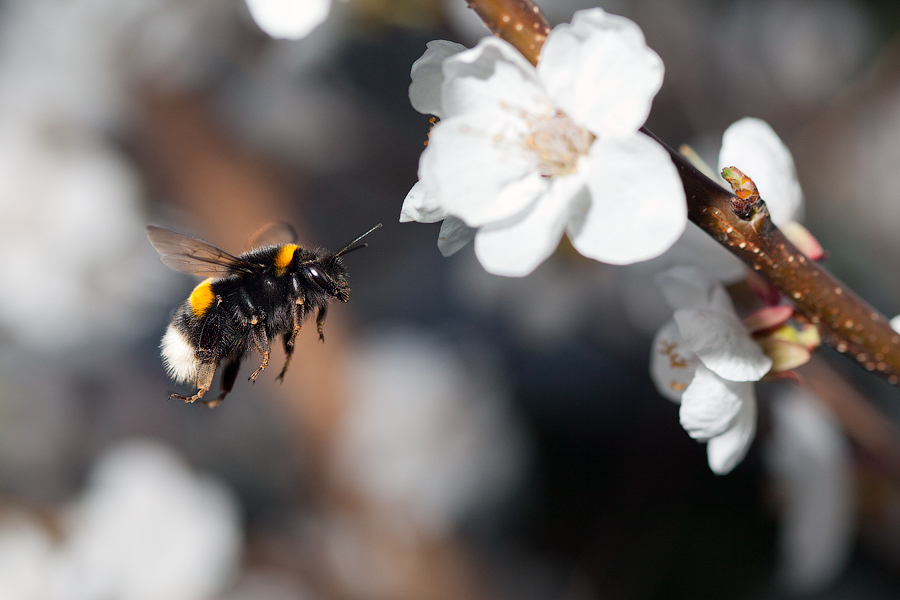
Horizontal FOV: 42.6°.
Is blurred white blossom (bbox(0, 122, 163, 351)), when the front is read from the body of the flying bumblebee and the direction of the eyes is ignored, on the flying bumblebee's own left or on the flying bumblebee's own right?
on the flying bumblebee's own left

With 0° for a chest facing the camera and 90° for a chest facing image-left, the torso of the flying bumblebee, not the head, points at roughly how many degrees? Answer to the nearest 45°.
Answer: approximately 270°
